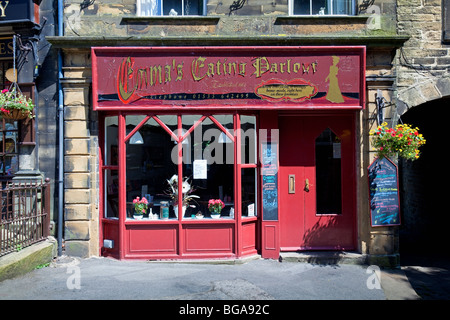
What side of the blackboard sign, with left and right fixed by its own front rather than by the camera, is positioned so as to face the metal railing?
right

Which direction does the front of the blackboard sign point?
toward the camera

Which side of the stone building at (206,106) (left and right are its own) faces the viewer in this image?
front

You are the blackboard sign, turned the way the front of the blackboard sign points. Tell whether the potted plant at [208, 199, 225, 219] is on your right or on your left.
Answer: on your right

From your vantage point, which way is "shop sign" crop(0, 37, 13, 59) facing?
toward the camera

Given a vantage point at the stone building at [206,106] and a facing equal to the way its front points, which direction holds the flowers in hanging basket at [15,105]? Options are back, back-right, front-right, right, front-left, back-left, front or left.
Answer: right

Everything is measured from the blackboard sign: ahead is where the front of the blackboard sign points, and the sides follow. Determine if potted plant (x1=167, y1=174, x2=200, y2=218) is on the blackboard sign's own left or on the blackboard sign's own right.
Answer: on the blackboard sign's own right

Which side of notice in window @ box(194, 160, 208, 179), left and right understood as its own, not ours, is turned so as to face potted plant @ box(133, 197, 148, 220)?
right

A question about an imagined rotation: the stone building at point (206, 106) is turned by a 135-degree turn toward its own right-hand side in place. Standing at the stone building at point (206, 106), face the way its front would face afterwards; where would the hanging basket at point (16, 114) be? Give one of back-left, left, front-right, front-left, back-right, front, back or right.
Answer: front-left
